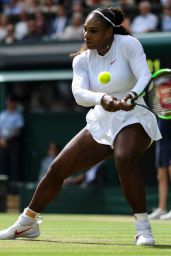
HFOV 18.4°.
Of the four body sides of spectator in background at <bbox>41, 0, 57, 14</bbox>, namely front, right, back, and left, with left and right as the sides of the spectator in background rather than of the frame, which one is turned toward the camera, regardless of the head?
front

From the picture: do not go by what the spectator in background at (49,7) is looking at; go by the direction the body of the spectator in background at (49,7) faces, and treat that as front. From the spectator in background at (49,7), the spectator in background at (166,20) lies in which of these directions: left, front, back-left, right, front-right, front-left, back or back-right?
front-left

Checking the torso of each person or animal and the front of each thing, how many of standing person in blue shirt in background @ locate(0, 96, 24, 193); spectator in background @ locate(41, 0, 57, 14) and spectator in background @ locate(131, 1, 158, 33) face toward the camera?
3

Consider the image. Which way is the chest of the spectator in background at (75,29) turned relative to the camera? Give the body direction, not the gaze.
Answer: toward the camera

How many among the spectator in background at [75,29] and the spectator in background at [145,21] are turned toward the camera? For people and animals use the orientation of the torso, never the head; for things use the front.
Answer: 2

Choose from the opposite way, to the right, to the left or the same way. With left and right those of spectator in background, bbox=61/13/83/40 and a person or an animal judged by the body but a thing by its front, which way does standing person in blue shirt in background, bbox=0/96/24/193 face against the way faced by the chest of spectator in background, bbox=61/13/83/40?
the same way

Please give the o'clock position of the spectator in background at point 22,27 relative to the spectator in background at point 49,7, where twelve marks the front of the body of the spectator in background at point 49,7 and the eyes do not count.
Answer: the spectator in background at point 22,27 is roughly at 2 o'clock from the spectator in background at point 49,7.

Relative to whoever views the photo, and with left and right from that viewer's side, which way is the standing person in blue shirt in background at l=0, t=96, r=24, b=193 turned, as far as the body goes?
facing the viewer

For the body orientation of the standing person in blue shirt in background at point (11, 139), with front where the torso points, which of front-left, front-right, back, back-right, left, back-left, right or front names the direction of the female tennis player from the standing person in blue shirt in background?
front

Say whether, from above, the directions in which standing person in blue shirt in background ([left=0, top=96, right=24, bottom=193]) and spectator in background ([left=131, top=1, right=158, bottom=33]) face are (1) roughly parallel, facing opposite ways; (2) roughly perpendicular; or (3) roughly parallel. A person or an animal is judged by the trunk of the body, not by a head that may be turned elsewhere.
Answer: roughly parallel

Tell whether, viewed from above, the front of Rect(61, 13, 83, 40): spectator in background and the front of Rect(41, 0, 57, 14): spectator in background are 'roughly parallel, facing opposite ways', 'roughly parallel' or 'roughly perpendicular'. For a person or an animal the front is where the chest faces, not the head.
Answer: roughly parallel
